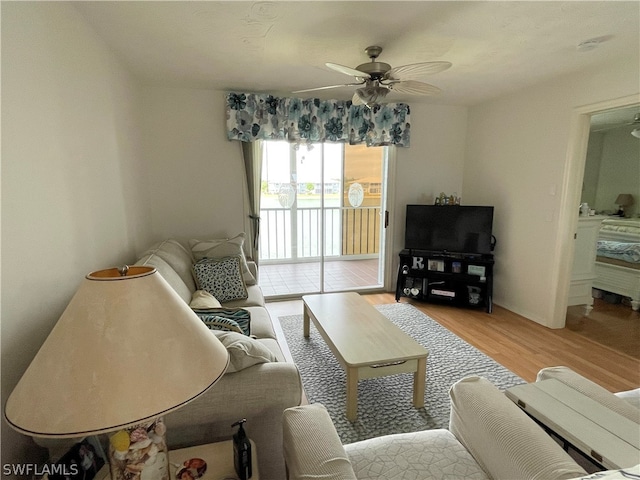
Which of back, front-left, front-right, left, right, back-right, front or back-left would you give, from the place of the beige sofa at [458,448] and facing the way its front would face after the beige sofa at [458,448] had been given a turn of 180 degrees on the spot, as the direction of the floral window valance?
back

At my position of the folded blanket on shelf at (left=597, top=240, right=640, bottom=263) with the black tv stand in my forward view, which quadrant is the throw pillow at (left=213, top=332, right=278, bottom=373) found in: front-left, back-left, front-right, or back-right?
front-left

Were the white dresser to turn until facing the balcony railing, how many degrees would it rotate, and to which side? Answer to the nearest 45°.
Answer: approximately 180°

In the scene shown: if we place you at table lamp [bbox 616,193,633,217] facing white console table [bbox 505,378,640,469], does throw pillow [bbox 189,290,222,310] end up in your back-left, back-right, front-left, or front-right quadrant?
front-right

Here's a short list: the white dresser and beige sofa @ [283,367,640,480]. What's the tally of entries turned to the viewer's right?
1

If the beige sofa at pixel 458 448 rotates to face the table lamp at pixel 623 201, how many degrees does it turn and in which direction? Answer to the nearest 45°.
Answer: approximately 45° to its right

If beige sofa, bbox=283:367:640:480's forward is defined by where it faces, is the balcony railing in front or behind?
in front

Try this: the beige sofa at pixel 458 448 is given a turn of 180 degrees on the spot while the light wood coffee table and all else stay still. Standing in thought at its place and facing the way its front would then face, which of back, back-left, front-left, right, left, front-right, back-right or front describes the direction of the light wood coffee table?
back

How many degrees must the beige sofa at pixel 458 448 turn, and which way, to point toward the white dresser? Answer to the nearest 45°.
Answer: approximately 45° to its right

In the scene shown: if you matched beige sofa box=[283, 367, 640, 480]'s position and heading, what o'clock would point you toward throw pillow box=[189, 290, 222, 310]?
The throw pillow is roughly at 11 o'clock from the beige sofa.

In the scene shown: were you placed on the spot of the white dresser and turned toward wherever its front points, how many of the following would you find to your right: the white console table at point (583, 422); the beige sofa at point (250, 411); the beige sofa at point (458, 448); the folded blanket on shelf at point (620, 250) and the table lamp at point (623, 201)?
3

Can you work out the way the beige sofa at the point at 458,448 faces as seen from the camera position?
facing away from the viewer and to the left of the viewer

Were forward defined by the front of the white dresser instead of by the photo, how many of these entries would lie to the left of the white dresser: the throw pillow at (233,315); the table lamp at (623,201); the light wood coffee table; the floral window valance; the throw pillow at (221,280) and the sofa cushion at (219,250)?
1

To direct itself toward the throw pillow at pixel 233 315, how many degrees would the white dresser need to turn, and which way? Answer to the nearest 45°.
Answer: approximately 90° to its right

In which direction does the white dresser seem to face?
to the viewer's right
